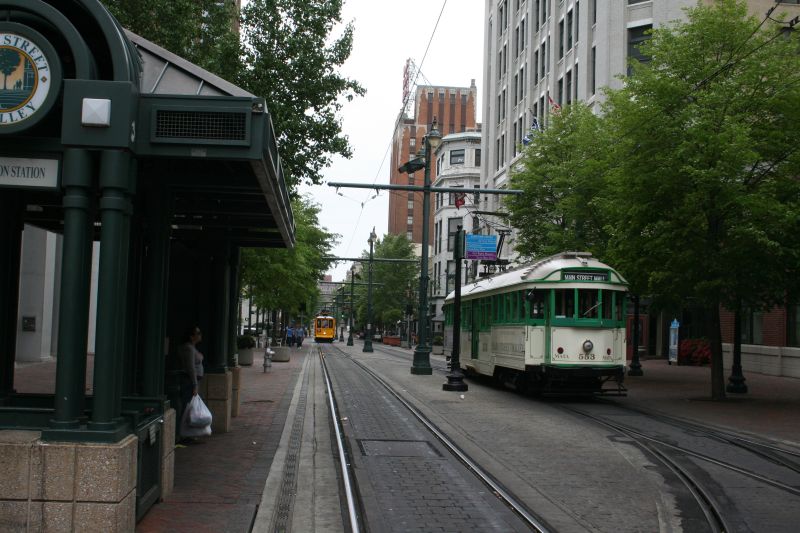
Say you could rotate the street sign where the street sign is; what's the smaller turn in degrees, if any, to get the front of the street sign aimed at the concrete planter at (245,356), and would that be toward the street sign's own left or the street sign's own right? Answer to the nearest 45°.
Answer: approximately 90° to the street sign's own right

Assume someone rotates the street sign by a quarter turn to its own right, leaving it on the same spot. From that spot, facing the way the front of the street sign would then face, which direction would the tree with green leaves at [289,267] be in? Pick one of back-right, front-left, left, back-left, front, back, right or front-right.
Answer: front-right

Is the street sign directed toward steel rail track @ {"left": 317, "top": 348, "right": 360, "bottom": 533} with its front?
yes

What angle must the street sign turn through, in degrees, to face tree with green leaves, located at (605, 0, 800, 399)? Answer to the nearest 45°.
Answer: approximately 45° to its left

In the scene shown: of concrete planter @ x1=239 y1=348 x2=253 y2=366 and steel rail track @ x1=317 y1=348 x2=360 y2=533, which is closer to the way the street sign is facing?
the steel rail track

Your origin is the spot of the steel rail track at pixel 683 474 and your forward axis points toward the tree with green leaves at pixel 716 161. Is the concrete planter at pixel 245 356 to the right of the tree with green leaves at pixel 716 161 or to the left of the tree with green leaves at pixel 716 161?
left

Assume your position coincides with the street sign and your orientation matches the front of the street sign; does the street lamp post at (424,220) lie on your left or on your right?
on your right

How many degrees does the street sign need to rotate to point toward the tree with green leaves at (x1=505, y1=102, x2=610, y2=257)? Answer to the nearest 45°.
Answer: approximately 90° to its left

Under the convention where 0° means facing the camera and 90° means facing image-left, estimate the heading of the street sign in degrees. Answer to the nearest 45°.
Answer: approximately 0°

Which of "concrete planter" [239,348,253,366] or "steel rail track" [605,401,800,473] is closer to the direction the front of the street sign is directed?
the steel rail track
